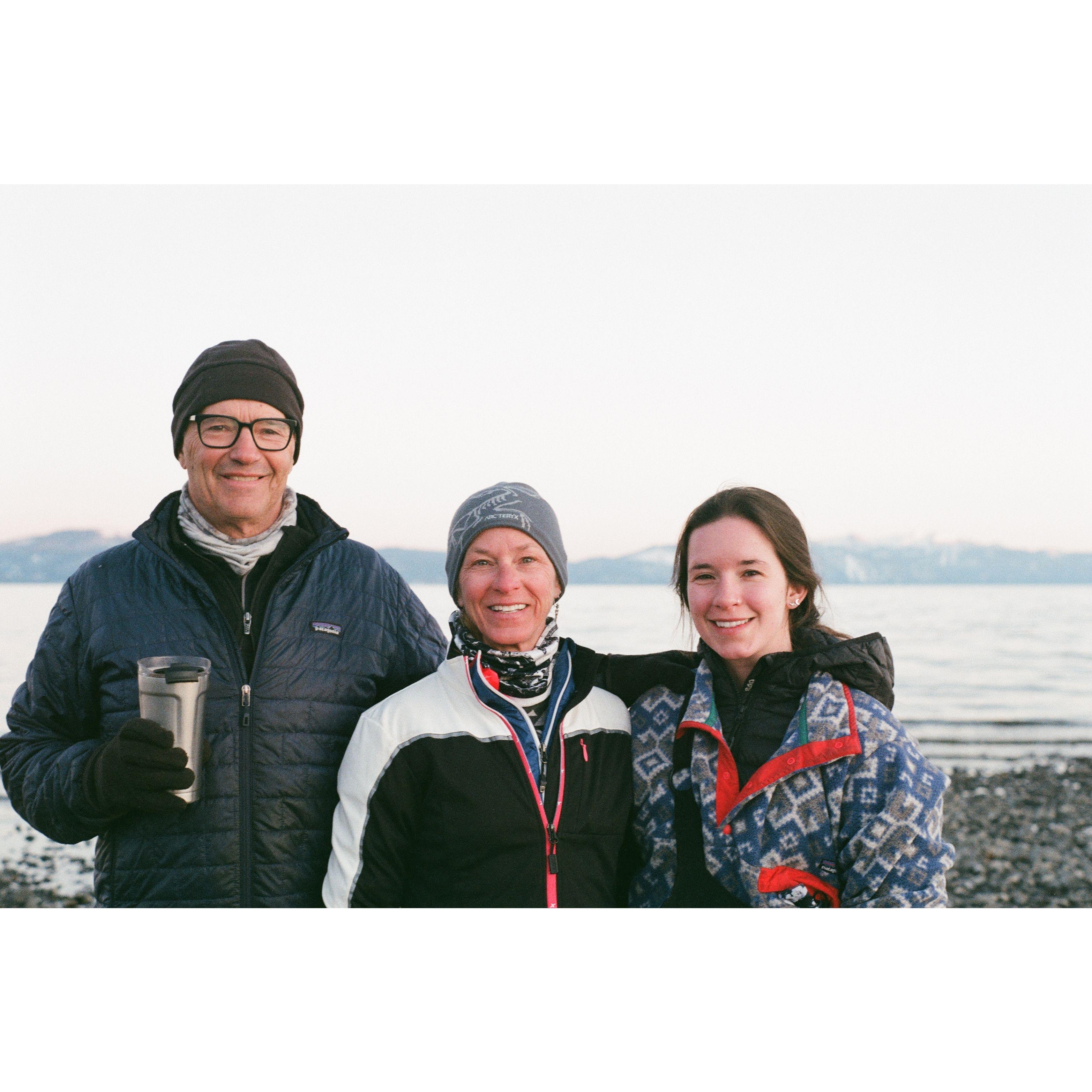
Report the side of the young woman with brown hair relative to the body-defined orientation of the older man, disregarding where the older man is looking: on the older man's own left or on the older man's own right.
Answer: on the older man's own left

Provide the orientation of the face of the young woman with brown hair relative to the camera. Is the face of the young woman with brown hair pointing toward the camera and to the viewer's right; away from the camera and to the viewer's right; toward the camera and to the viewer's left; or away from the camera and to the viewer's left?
toward the camera and to the viewer's left

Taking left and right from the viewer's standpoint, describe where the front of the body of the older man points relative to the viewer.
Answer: facing the viewer
